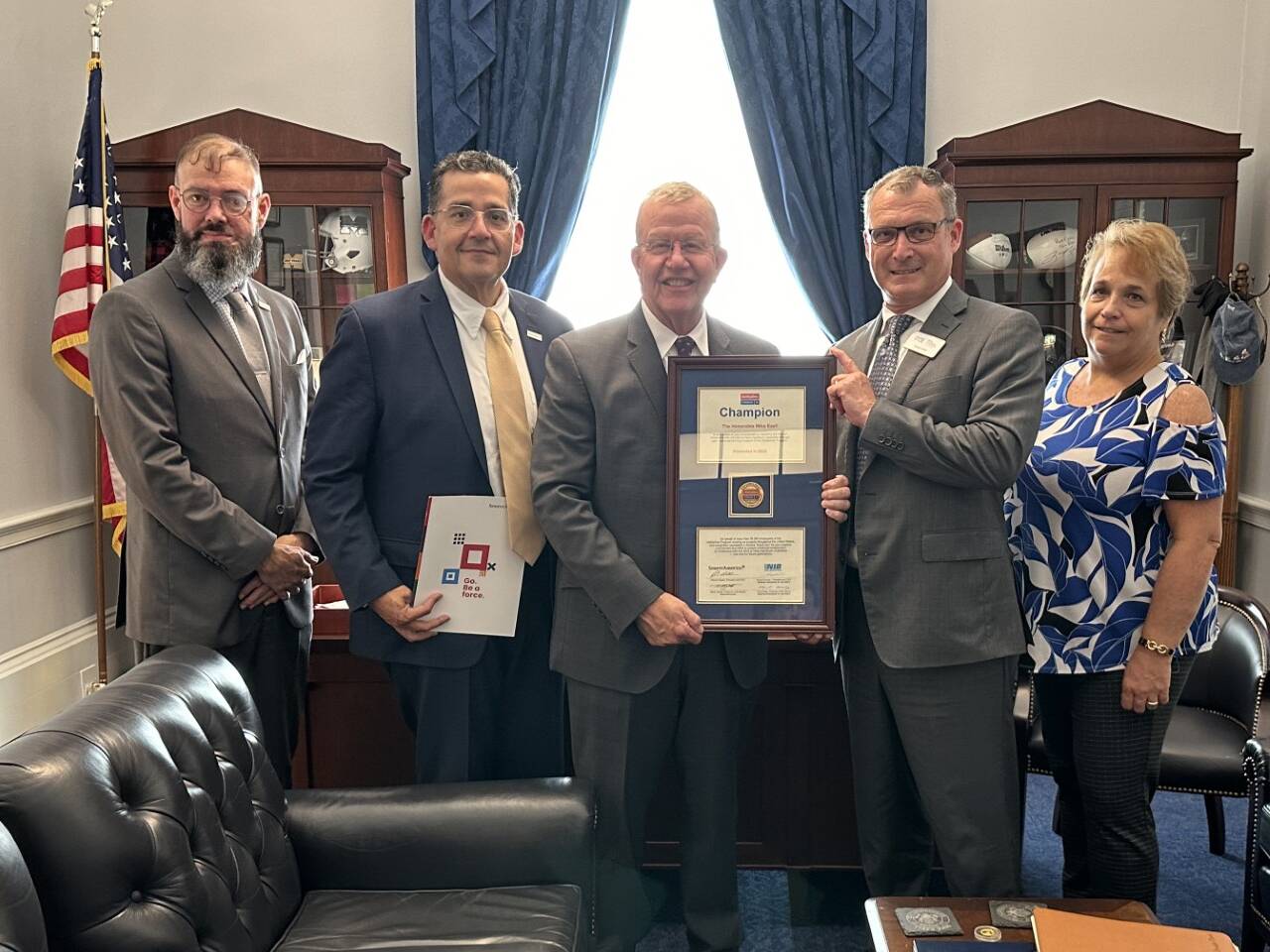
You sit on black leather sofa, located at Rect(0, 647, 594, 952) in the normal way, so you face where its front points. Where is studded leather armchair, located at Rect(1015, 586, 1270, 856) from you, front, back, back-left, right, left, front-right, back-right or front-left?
front

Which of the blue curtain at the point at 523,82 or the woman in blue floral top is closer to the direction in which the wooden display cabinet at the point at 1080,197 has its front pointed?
the woman in blue floral top

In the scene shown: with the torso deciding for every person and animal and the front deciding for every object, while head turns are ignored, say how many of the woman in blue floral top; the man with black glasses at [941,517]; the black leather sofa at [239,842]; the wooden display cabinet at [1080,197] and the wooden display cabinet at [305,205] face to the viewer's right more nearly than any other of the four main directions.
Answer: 1

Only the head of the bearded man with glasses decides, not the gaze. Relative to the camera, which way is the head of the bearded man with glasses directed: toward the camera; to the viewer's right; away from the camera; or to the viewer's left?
toward the camera

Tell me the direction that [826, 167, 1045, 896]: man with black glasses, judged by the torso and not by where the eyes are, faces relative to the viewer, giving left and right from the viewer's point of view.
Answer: facing the viewer and to the left of the viewer

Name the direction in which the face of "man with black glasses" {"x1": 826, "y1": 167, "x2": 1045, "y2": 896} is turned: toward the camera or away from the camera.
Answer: toward the camera

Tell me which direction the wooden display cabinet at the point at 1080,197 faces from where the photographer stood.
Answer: facing the viewer

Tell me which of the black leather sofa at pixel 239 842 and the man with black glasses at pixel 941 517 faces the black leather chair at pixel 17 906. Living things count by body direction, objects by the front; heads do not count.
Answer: the man with black glasses

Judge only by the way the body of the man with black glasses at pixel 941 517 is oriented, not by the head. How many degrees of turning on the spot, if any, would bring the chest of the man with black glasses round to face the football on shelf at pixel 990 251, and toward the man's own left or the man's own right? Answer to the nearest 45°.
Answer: approximately 135° to the man's own right

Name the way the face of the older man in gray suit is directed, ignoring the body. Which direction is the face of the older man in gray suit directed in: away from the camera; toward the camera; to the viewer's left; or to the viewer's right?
toward the camera

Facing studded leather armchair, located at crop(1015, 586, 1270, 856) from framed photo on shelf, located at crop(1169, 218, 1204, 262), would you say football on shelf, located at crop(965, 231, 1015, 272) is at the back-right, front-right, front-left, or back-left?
front-right

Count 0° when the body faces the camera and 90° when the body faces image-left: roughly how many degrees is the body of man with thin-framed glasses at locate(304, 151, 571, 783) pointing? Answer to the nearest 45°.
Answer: approximately 315°

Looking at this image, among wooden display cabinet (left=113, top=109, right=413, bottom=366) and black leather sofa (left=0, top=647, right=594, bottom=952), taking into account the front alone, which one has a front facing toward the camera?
the wooden display cabinet

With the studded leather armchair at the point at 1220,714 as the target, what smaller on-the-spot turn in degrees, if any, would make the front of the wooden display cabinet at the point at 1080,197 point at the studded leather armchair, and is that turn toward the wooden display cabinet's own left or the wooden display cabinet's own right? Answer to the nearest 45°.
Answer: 0° — it already faces it

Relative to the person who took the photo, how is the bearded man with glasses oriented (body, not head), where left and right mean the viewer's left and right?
facing the viewer and to the right of the viewer

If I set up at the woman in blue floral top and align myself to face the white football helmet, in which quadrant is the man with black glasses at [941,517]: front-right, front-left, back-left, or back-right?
front-left

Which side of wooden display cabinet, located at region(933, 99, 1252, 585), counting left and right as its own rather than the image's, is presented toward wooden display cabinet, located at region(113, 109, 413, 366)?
right

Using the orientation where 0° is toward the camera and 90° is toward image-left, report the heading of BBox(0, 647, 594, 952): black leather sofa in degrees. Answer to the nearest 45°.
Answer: approximately 270°

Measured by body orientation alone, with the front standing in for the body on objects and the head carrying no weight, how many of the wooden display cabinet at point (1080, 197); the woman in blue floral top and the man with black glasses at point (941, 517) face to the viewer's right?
0
